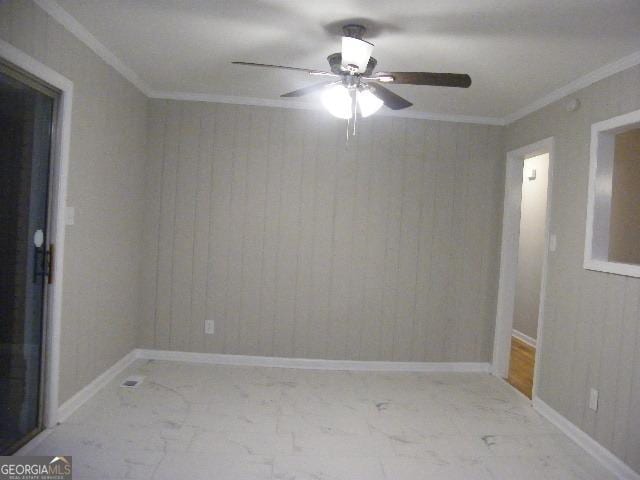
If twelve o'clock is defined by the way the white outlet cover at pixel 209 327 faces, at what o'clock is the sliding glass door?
The sliding glass door is roughly at 1 o'clock from the white outlet cover.

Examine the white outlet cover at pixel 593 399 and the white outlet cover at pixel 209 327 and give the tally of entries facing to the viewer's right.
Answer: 0

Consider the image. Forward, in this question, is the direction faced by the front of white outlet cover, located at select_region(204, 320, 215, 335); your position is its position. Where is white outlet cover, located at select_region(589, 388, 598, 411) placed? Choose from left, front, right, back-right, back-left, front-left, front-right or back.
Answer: front-left

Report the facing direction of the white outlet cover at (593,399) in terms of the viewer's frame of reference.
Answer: facing the viewer and to the left of the viewer

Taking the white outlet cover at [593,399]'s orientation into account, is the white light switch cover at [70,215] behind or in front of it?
in front

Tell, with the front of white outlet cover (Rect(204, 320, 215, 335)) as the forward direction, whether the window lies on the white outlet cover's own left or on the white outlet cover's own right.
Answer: on the white outlet cover's own left

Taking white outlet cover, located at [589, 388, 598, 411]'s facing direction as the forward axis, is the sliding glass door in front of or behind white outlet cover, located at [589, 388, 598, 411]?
in front

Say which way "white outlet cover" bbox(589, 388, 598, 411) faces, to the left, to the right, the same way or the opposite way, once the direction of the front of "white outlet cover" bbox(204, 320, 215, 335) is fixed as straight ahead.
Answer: to the right

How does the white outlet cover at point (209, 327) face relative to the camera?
toward the camera

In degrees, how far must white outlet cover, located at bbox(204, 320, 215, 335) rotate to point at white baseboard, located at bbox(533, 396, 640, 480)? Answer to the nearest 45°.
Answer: approximately 45° to its left
